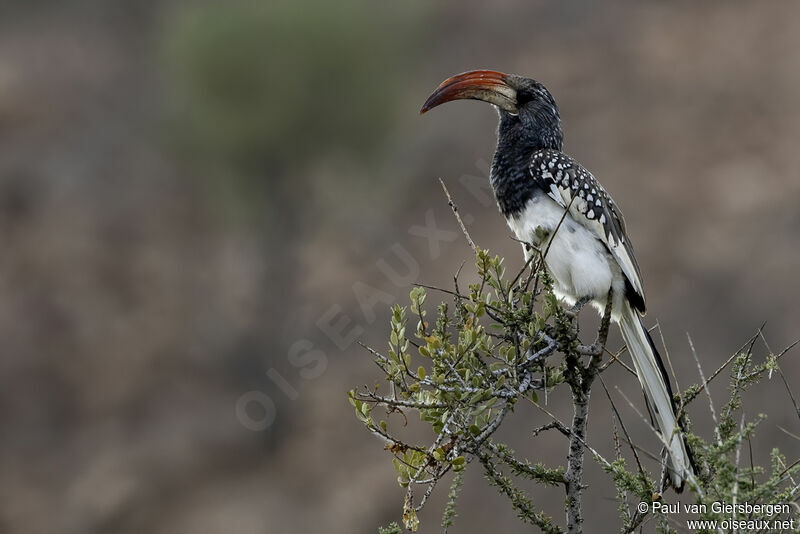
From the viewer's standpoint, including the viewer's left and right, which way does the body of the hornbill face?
facing to the left of the viewer
